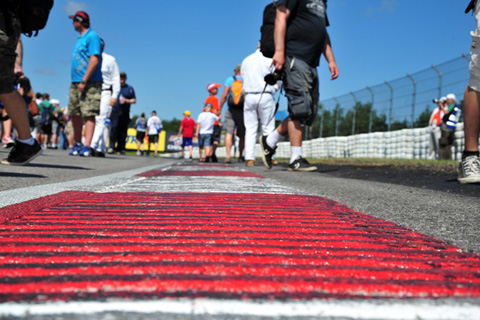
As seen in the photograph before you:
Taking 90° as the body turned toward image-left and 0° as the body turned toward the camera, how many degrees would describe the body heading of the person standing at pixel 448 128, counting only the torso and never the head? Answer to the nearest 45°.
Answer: approximately 45°

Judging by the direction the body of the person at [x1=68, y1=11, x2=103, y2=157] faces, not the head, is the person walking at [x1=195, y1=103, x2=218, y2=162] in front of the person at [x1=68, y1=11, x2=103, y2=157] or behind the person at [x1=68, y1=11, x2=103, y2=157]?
behind

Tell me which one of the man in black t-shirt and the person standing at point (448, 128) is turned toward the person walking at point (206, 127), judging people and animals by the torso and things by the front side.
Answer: the person standing at point (448, 128)

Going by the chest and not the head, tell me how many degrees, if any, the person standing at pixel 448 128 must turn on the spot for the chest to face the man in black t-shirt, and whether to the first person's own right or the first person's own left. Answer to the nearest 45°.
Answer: approximately 45° to the first person's own left

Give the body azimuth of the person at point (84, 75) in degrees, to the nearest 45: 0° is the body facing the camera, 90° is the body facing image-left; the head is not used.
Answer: approximately 45°
